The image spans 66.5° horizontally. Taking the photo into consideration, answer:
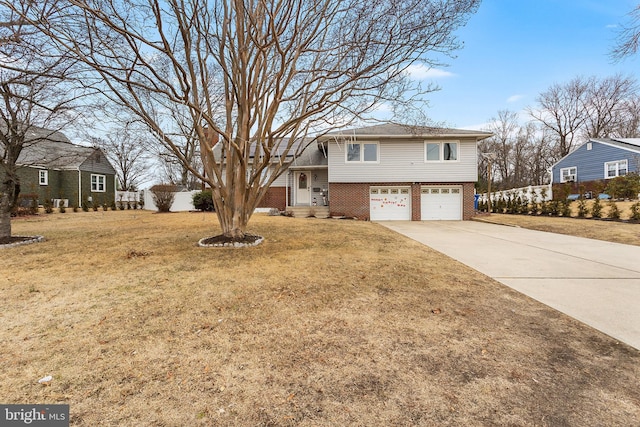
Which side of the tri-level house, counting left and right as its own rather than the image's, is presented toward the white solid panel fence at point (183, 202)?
right

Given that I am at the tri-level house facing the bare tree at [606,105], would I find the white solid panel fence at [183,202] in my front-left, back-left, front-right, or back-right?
back-left

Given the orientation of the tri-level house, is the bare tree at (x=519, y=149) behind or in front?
behind

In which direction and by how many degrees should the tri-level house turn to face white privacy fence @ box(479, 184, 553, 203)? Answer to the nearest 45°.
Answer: approximately 135° to its left

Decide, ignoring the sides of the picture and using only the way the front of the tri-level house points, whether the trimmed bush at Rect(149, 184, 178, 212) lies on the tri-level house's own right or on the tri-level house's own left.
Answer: on the tri-level house's own right

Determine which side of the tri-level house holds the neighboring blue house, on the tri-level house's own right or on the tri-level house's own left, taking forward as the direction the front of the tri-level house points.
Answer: on the tri-level house's own left

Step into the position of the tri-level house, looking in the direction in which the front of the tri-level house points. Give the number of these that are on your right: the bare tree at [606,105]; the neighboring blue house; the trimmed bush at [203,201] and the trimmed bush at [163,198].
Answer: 2

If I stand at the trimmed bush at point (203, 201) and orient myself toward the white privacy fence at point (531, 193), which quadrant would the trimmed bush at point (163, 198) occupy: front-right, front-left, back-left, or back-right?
back-left

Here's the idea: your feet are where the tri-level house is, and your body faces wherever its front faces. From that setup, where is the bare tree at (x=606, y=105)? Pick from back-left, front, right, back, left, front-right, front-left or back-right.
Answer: back-left

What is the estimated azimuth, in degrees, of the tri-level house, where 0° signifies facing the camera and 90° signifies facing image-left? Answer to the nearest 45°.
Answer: approximately 0°
